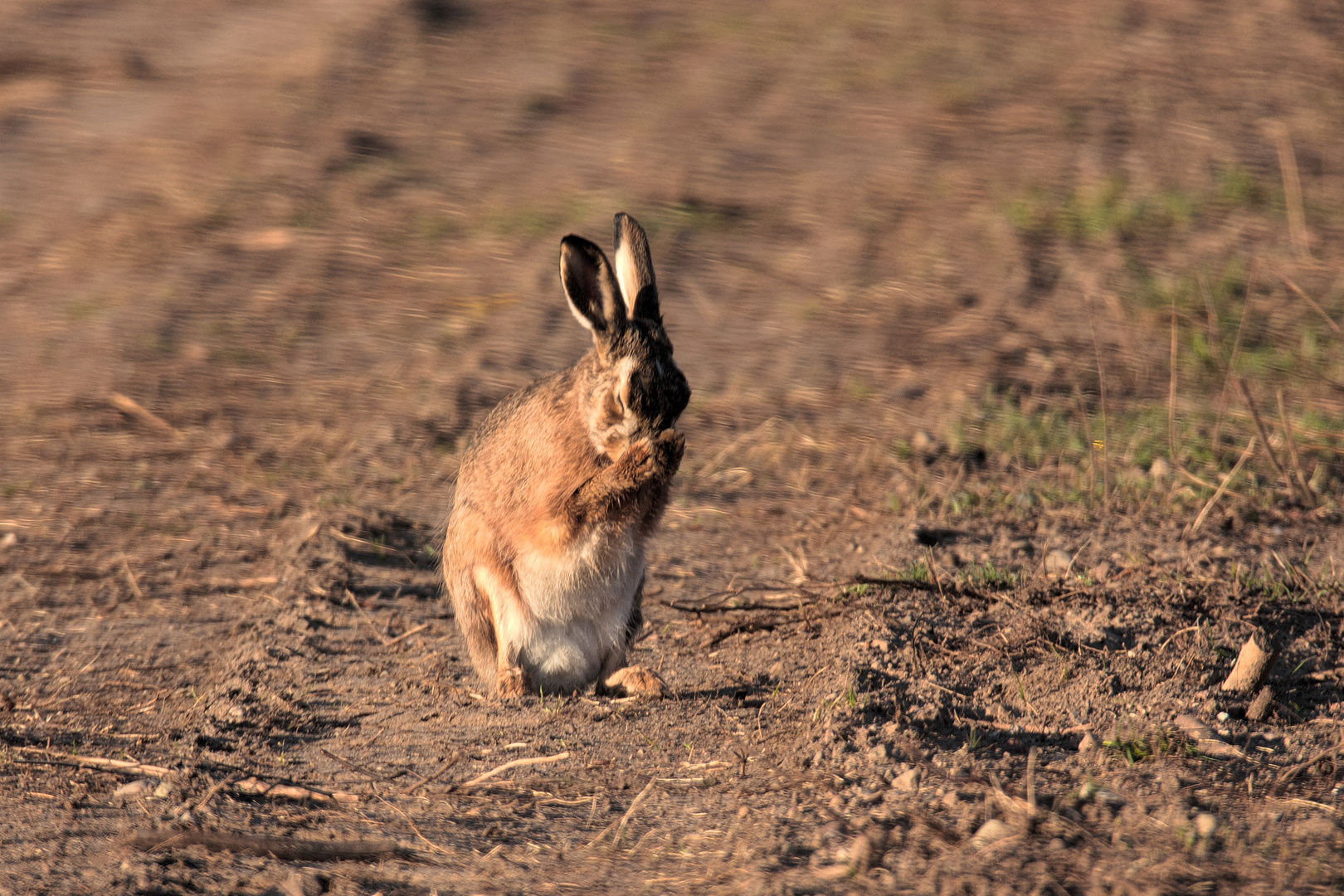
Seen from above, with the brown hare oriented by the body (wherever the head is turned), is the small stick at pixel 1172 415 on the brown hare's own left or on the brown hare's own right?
on the brown hare's own left

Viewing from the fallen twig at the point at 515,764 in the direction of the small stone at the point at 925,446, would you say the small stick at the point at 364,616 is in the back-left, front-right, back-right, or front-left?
front-left

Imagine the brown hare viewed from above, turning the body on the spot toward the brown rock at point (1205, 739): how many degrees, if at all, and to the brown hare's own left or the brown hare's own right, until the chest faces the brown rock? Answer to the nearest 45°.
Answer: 0° — it already faces it

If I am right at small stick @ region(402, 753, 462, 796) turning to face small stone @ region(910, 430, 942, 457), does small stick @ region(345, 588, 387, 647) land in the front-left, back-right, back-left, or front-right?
front-left

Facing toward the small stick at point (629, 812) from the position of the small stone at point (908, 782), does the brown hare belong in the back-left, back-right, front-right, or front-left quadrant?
front-right

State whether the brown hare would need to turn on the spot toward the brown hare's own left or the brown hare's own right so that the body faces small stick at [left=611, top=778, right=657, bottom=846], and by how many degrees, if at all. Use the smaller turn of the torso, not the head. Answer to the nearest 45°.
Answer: approximately 45° to the brown hare's own right

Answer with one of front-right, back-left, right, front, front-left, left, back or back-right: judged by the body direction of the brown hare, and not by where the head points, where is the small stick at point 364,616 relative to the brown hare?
back

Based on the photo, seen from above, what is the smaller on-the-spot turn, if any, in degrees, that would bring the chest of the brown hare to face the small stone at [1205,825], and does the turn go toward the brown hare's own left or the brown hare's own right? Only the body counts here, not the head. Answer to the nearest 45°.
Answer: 0° — it already faces it

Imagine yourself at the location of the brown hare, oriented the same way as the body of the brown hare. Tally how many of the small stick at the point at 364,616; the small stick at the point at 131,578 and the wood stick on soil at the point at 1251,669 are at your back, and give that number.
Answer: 2

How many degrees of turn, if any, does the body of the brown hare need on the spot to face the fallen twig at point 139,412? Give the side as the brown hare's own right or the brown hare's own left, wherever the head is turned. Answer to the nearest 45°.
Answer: approximately 180°

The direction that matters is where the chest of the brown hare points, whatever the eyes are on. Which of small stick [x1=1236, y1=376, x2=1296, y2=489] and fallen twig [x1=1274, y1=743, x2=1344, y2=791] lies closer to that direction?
the fallen twig

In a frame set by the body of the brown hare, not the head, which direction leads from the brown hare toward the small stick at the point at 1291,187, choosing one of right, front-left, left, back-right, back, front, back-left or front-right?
left

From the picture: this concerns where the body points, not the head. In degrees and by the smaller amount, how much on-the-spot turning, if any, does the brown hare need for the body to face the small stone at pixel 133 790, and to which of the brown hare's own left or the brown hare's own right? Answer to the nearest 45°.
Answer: approximately 90° to the brown hare's own right

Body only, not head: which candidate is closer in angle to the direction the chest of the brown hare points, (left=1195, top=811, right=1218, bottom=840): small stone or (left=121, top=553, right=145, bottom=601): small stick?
the small stone

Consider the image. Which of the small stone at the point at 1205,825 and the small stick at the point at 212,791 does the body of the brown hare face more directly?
the small stone

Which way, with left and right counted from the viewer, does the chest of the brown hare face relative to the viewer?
facing the viewer and to the right of the viewer

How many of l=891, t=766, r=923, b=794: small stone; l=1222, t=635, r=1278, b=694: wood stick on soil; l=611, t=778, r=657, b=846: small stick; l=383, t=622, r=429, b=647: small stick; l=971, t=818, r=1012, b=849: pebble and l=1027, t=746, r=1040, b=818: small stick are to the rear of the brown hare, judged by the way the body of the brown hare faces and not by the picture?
1
